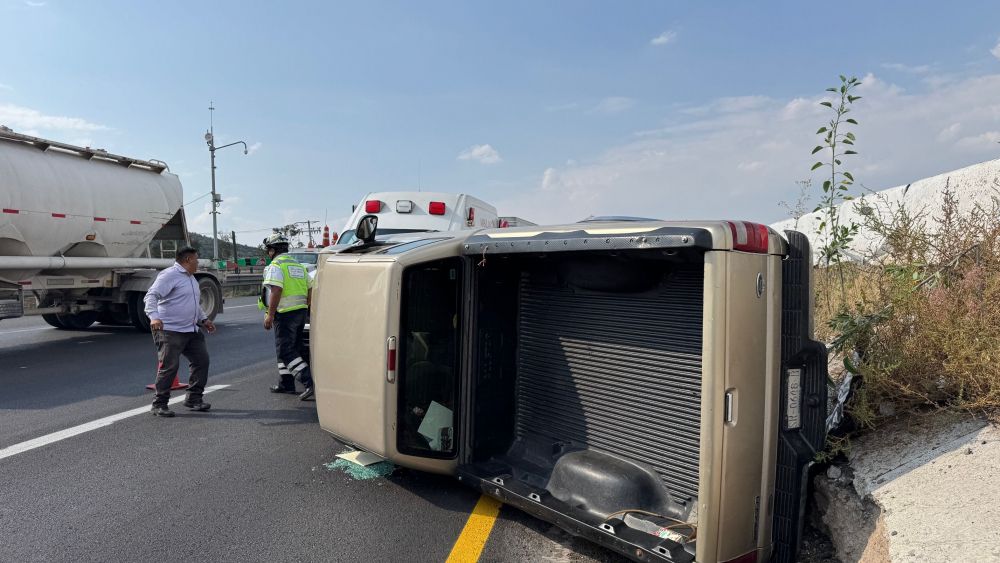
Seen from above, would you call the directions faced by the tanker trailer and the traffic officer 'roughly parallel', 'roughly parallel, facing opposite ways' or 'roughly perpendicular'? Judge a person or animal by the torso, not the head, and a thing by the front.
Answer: roughly perpendicular

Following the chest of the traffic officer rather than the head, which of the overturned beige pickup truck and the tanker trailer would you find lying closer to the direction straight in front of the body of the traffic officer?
the tanker trailer

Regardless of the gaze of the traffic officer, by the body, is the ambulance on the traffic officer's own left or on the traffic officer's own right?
on the traffic officer's own right

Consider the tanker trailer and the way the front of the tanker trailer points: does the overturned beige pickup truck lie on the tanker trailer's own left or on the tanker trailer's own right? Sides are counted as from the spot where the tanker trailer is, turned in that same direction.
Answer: on the tanker trailer's own left
